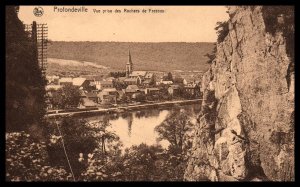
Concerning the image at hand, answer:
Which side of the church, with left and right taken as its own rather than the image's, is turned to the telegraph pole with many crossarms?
left
